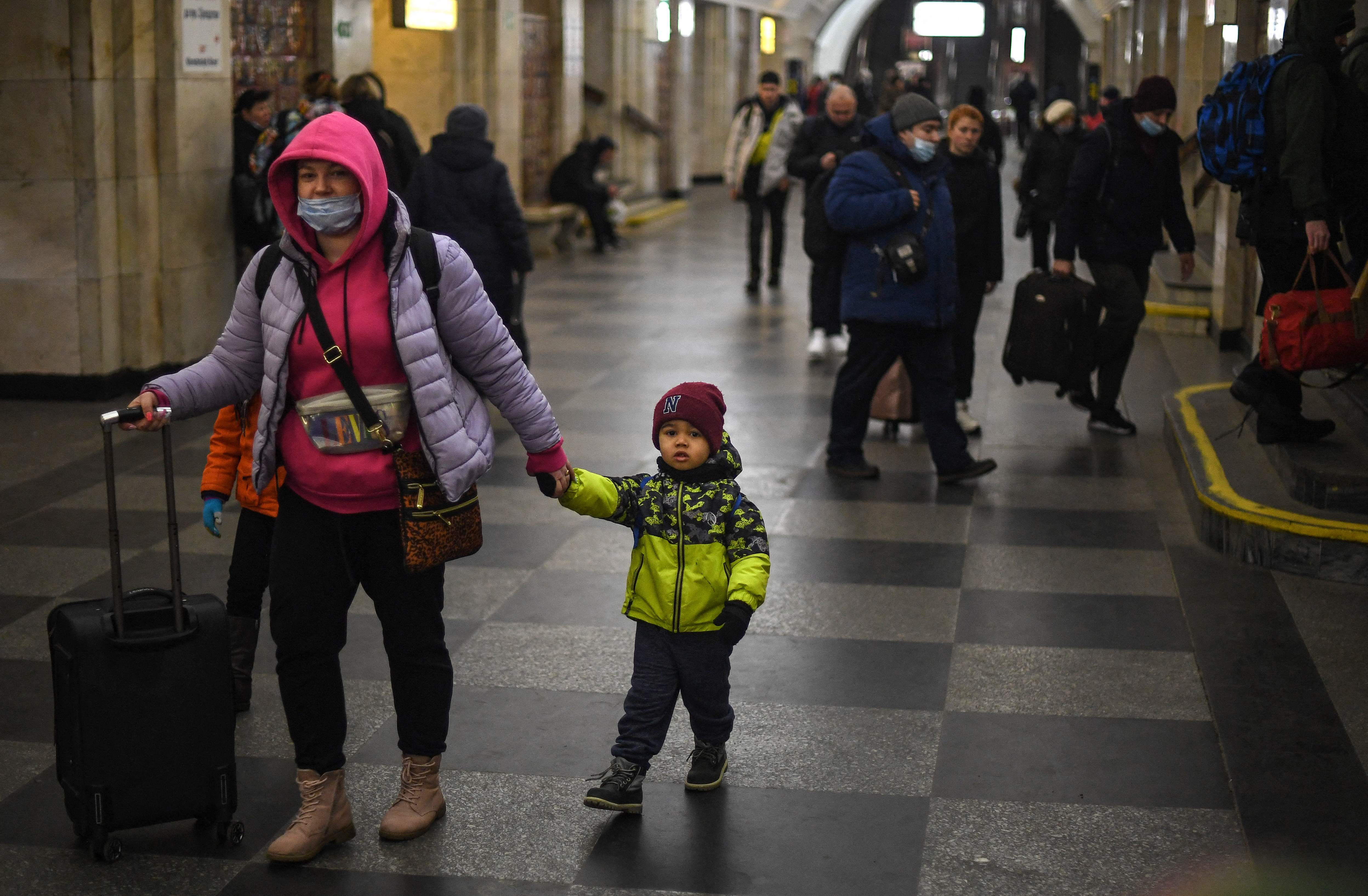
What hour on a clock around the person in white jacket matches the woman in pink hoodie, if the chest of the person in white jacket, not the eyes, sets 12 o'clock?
The woman in pink hoodie is roughly at 12 o'clock from the person in white jacket.

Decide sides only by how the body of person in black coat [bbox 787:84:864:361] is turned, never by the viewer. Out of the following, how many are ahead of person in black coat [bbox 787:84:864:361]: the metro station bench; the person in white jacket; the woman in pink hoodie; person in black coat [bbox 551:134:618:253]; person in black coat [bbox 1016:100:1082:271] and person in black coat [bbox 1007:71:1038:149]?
1

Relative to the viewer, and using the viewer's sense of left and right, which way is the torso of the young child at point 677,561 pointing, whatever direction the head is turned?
facing the viewer

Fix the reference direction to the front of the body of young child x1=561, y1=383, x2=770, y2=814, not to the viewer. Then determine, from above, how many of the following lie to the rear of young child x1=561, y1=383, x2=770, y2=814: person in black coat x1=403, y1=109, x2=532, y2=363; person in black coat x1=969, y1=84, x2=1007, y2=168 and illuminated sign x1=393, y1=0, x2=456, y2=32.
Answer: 3

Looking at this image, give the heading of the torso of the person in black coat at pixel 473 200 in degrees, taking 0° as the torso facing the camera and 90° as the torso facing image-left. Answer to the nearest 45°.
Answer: approximately 180°

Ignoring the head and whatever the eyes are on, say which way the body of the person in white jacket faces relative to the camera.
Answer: toward the camera

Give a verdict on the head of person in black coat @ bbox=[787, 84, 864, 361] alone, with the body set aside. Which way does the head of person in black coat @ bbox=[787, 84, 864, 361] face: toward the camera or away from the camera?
toward the camera

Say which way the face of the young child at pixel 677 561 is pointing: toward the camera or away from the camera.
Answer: toward the camera
